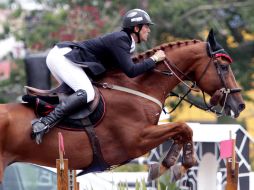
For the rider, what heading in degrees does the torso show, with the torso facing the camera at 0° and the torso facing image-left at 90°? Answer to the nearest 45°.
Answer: approximately 270°

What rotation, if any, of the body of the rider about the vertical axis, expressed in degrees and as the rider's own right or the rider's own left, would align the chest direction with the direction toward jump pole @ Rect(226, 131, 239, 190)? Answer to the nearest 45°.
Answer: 0° — they already face it

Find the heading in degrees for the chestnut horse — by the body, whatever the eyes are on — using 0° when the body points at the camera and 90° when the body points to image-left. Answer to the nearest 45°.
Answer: approximately 270°

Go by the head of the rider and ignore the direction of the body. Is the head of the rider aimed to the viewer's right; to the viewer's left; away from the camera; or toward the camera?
to the viewer's right
